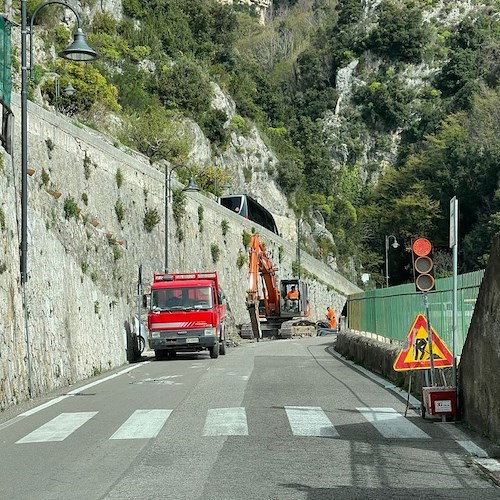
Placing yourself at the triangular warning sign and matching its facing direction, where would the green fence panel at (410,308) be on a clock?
The green fence panel is roughly at 6 o'clock from the triangular warning sign.

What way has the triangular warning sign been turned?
toward the camera

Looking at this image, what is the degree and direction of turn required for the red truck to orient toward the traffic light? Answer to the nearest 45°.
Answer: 0° — it already faces it

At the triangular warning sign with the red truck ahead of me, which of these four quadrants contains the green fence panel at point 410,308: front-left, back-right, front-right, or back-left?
front-right

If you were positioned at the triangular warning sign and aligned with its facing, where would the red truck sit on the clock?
The red truck is roughly at 5 o'clock from the triangular warning sign.

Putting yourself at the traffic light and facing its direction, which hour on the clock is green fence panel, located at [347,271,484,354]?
The green fence panel is roughly at 6 o'clock from the traffic light.

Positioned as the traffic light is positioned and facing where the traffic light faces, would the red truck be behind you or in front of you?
behind

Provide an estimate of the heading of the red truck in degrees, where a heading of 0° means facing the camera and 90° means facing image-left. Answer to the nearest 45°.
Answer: approximately 0°

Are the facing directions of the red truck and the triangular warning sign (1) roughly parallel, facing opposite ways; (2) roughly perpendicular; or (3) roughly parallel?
roughly parallel

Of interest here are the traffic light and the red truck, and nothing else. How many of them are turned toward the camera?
2

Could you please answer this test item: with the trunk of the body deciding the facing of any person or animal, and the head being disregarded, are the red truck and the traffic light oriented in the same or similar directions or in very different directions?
same or similar directions
